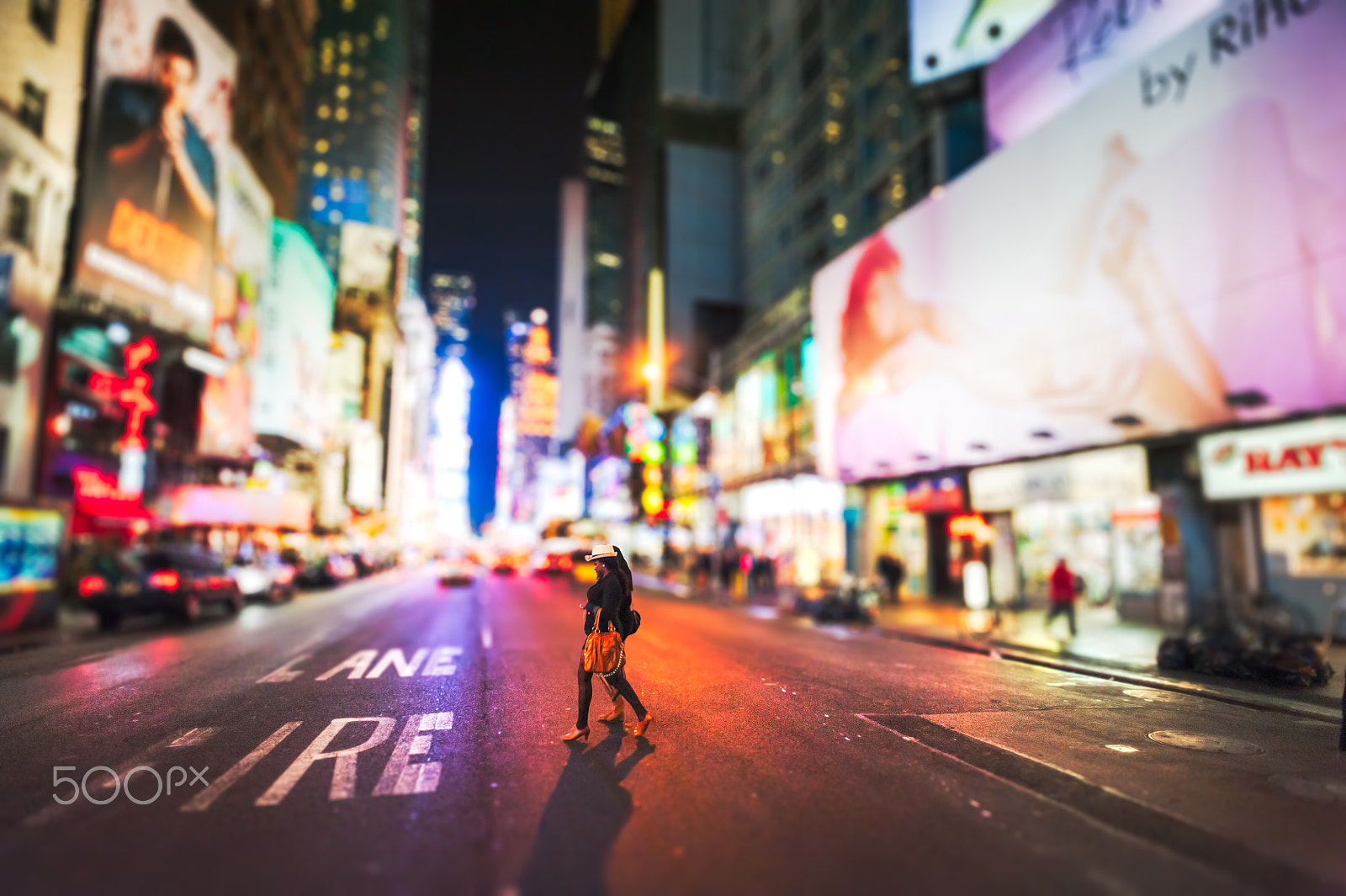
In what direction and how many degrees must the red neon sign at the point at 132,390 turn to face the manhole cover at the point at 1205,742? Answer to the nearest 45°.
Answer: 0° — it already faces it

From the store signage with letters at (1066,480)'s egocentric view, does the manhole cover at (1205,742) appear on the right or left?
on its left

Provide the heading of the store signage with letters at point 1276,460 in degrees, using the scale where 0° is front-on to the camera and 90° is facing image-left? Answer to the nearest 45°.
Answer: approximately 45°

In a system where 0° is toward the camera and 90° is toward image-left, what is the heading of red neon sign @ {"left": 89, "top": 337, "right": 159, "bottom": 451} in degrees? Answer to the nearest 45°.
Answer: approximately 0°

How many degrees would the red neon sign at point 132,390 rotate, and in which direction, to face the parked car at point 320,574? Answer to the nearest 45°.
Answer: approximately 90° to its left

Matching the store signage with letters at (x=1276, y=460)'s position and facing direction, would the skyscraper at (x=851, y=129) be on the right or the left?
on its right

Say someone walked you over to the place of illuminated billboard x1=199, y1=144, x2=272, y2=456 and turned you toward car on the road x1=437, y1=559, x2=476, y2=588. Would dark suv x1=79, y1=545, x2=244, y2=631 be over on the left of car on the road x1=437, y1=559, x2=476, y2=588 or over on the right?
right
